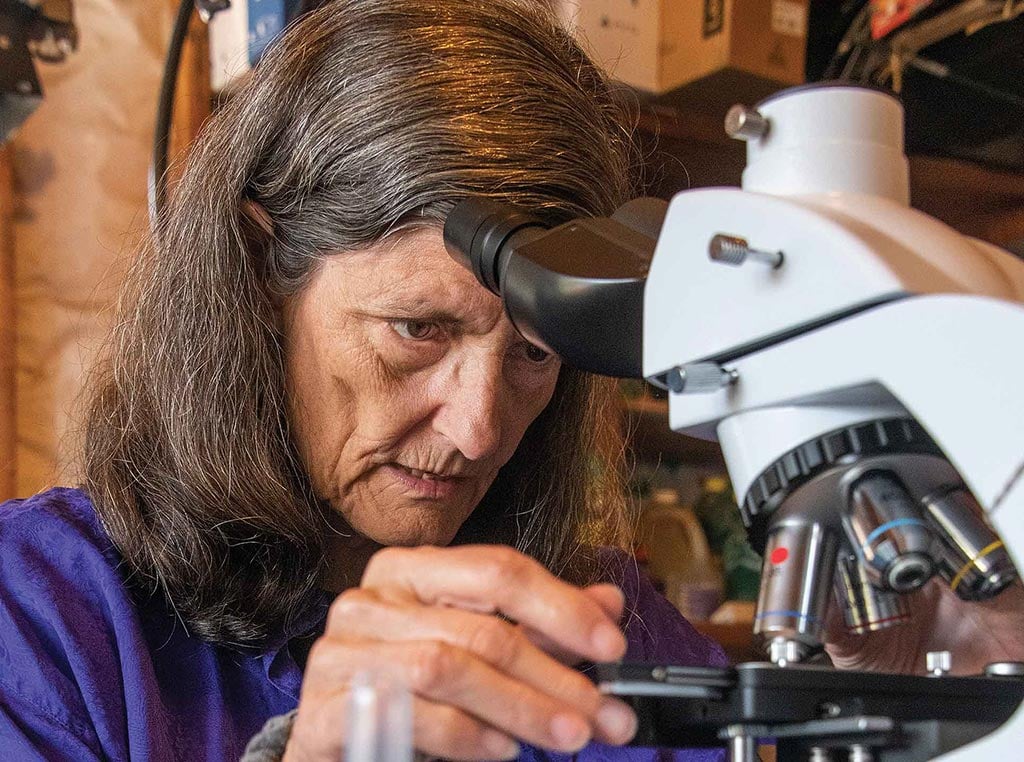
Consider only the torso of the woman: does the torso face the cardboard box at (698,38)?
no

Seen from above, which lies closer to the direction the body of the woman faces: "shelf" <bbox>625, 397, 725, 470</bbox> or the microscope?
the microscope

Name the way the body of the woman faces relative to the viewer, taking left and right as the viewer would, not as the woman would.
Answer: facing the viewer and to the right of the viewer

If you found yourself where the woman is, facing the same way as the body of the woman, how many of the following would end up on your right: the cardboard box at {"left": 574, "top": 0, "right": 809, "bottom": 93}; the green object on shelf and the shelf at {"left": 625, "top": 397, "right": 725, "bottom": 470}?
0

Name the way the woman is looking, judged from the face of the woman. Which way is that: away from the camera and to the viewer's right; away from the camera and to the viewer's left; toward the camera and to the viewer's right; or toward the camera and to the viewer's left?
toward the camera and to the viewer's right

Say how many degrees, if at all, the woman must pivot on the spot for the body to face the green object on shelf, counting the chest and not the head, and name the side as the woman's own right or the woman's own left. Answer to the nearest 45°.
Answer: approximately 90° to the woman's own left

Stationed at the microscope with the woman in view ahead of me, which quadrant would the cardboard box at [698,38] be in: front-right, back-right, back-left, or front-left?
front-right

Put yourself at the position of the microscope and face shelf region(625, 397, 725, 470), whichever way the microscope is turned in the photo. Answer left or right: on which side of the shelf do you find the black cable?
left

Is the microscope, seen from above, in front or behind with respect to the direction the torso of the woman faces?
in front
